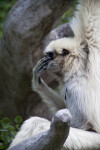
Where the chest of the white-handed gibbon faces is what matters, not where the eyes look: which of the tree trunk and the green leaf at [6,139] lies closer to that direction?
the green leaf

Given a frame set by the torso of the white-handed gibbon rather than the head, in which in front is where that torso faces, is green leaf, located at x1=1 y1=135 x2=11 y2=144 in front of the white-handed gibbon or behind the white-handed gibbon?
in front

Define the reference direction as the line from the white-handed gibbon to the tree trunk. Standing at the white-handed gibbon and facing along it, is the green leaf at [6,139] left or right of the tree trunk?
left

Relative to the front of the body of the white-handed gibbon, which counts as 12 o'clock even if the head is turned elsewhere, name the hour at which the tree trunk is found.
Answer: The tree trunk is roughly at 2 o'clock from the white-handed gibbon.
